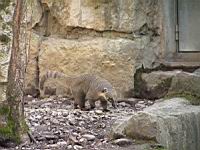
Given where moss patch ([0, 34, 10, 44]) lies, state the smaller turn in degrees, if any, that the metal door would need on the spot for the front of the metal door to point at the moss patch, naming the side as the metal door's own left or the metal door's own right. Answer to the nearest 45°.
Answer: approximately 45° to the metal door's own right

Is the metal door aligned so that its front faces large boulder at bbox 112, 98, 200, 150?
yes

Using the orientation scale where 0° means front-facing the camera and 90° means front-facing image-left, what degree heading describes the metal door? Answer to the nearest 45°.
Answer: approximately 0°
